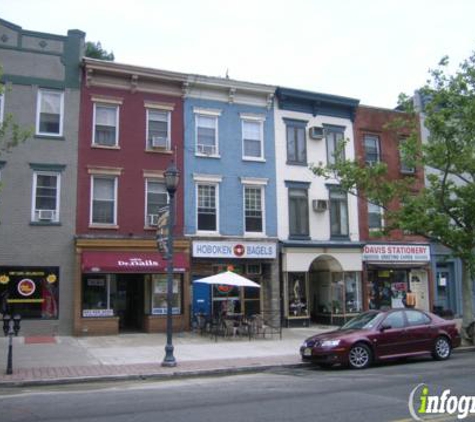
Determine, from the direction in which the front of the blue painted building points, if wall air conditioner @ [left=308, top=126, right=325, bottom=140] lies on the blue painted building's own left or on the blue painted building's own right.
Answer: on the blue painted building's own left

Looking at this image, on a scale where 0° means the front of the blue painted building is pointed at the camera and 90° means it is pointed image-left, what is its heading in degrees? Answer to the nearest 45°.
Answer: approximately 0°

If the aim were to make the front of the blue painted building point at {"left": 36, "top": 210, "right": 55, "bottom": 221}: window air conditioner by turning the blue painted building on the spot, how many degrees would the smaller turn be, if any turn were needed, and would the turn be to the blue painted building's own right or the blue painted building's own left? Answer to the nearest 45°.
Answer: approximately 45° to the blue painted building's own right

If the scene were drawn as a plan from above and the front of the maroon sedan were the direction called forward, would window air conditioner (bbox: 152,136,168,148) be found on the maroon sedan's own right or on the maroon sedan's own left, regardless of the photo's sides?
on the maroon sedan's own right

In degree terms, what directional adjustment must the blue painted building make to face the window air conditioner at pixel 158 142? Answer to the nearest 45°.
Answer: approximately 45° to its right

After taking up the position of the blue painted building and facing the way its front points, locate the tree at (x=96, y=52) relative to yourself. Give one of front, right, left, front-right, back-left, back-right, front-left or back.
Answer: back-right

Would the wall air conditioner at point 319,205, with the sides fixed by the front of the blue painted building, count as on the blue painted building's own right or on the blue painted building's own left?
on the blue painted building's own left

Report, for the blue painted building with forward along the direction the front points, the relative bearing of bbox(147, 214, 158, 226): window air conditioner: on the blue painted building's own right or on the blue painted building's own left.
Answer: on the blue painted building's own right

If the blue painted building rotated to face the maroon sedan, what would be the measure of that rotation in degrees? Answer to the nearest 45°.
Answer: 0° — it already faces it

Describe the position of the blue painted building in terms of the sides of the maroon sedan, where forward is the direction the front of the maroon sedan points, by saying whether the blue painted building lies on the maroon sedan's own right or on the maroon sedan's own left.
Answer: on the maroon sedan's own right
